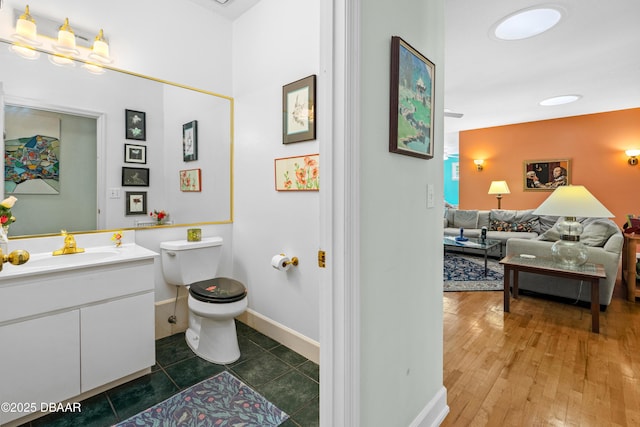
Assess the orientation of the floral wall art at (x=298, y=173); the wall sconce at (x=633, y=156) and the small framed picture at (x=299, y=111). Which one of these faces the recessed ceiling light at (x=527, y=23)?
the wall sconce

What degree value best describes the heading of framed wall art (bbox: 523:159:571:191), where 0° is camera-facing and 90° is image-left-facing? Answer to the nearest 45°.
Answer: approximately 0°

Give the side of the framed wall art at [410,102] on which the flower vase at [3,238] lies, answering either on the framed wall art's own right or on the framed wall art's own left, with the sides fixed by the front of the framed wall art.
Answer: on the framed wall art's own right

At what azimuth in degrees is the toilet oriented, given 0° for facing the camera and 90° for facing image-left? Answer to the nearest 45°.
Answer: approximately 315°

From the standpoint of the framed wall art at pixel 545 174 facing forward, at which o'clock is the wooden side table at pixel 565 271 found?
The wooden side table is roughly at 12 o'clock from the framed wall art.

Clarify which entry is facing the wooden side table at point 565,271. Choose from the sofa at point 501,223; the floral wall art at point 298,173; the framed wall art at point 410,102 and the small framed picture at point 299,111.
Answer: the sofa

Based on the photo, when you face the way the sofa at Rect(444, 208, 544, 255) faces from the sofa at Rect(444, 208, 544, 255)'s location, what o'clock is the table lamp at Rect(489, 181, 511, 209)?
The table lamp is roughly at 6 o'clock from the sofa.

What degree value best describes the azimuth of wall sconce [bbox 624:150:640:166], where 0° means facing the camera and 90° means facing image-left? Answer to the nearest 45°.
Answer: approximately 0°

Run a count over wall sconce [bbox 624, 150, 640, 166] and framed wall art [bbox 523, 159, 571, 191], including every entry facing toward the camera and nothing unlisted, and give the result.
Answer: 2
